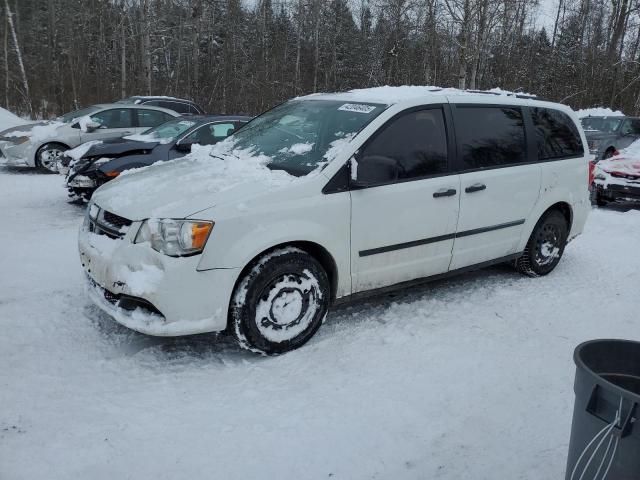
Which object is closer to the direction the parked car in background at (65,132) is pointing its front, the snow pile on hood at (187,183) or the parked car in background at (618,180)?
the snow pile on hood

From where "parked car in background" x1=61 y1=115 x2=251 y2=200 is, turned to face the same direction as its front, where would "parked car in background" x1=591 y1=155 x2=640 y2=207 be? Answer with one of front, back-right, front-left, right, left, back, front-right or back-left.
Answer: back-left

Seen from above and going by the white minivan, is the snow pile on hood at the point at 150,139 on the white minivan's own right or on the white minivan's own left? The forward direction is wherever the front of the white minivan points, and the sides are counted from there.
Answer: on the white minivan's own right

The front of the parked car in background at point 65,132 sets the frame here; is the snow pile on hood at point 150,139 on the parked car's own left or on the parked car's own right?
on the parked car's own left

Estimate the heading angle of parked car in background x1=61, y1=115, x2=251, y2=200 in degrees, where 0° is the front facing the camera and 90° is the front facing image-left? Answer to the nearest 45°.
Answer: approximately 45°

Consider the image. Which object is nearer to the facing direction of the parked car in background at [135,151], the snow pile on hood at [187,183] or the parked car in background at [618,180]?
the snow pile on hood

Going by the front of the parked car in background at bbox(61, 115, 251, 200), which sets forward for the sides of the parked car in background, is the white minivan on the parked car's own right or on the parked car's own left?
on the parked car's own left

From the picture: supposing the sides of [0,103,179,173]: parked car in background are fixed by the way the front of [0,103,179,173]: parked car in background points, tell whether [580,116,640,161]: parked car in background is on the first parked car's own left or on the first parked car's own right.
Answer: on the first parked car's own left

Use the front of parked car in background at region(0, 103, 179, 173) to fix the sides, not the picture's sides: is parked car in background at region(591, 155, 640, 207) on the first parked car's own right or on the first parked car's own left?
on the first parked car's own left
